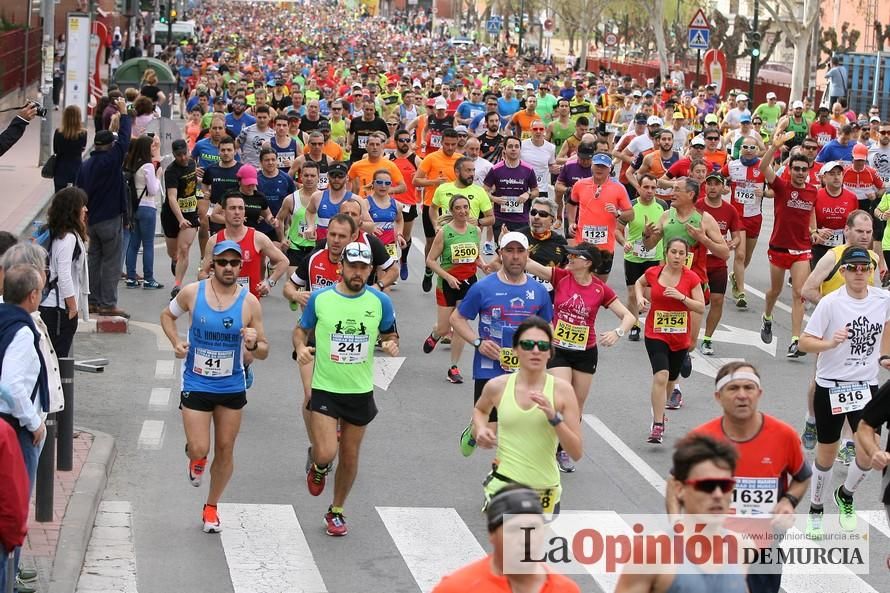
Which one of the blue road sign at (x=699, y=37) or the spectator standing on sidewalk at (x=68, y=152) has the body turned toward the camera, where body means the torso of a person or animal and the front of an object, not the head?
the blue road sign

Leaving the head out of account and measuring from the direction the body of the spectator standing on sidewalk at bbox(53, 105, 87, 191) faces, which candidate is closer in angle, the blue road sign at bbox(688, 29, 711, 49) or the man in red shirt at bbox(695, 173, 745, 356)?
the blue road sign

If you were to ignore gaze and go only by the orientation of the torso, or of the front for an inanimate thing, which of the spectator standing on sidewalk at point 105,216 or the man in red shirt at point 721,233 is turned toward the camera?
the man in red shirt

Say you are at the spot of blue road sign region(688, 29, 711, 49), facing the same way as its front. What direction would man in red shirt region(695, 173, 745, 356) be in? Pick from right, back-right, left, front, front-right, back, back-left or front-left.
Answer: front

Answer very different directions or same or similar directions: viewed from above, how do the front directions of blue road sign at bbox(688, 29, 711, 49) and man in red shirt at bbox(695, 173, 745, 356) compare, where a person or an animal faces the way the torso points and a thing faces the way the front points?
same or similar directions

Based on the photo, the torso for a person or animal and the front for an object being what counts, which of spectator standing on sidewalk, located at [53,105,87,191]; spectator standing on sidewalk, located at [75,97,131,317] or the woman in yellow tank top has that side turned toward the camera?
the woman in yellow tank top

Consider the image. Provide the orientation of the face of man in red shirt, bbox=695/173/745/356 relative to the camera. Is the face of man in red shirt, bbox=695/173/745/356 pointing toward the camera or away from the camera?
toward the camera

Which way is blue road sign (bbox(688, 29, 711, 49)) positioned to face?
toward the camera

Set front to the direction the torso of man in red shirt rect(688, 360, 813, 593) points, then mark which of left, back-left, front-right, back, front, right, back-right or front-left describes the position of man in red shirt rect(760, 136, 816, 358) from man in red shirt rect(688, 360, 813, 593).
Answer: back

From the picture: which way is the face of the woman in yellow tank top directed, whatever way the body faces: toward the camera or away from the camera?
toward the camera

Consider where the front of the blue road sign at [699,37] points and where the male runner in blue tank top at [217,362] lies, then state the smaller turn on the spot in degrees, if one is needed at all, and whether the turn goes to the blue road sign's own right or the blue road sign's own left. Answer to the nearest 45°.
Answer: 0° — it already faces them

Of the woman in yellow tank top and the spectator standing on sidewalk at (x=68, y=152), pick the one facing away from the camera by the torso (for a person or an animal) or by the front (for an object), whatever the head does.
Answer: the spectator standing on sidewalk
